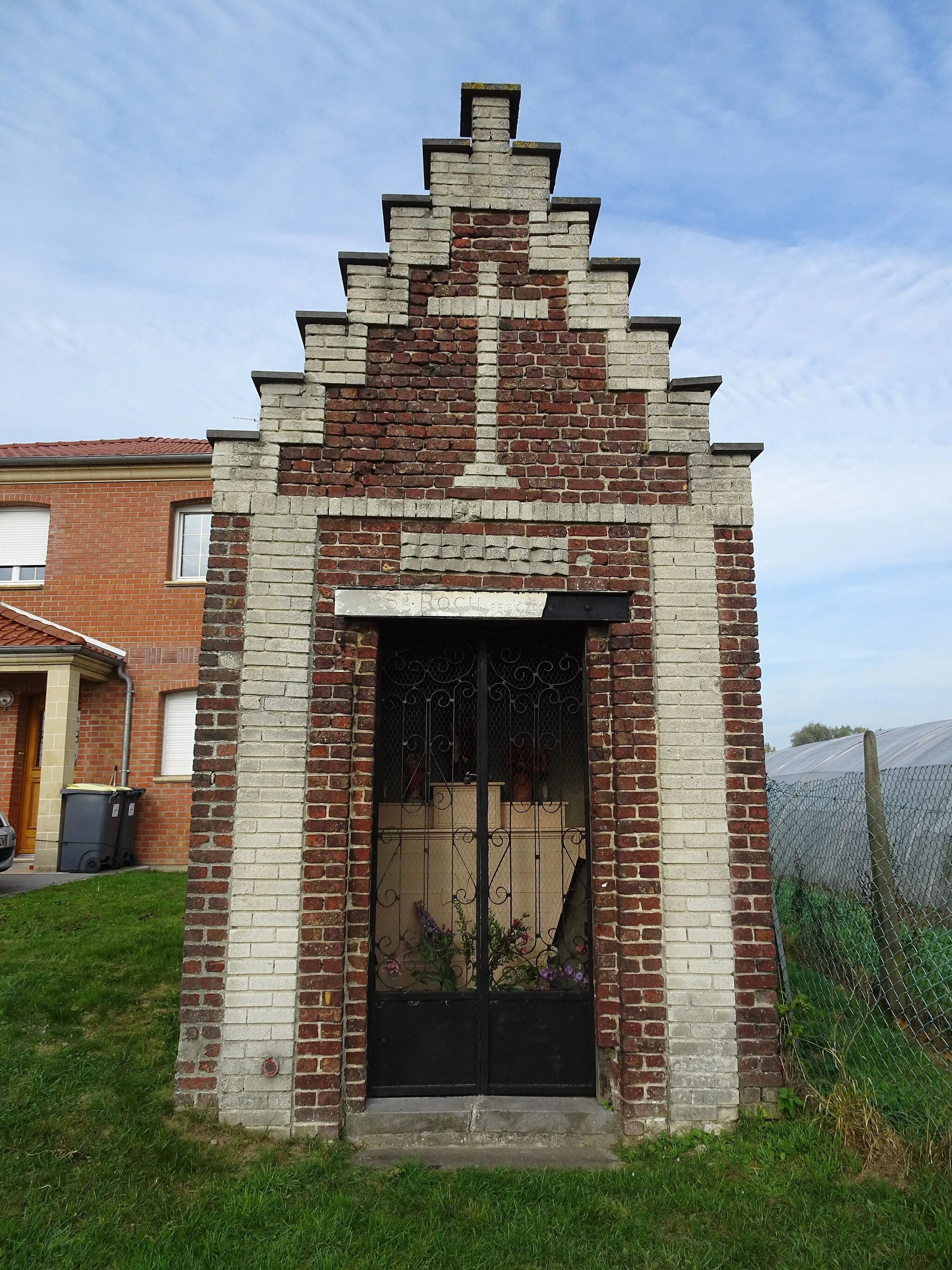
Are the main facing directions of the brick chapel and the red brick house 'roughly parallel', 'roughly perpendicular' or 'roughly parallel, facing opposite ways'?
roughly parallel

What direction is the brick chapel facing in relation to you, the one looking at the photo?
facing the viewer

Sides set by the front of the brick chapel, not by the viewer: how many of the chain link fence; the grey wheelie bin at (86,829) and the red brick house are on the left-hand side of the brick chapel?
1

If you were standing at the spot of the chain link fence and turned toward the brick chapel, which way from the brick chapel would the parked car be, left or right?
right

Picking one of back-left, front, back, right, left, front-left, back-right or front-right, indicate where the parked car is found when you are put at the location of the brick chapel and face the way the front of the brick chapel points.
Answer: back-right

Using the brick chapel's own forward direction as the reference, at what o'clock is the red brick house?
The red brick house is roughly at 5 o'clock from the brick chapel.

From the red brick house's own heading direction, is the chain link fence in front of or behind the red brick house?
in front

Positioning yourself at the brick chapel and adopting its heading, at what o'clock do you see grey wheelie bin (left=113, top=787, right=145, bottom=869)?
The grey wheelie bin is roughly at 5 o'clock from the brick chapel.

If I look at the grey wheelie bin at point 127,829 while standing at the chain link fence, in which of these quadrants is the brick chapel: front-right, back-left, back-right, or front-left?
front-left

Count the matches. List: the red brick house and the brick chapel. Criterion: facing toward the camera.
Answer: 2

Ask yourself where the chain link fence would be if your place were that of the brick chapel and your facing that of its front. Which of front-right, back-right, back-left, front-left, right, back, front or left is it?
left
